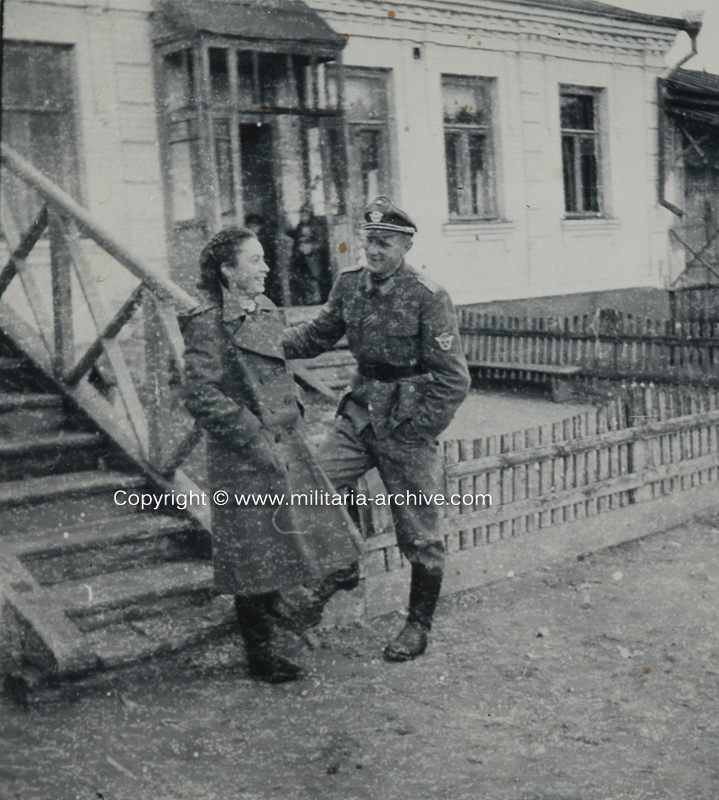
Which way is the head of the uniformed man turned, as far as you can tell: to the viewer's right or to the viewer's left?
to the viewer's left

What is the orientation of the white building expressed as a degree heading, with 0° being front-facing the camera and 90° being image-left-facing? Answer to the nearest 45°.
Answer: approximately 315°

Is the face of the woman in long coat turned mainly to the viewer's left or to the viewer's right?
to the viewer's right

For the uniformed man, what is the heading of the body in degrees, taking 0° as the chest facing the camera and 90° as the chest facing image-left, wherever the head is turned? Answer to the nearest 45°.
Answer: approximately 45°

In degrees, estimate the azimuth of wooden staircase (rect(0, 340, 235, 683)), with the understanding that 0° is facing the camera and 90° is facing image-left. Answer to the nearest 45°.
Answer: approximately 315°

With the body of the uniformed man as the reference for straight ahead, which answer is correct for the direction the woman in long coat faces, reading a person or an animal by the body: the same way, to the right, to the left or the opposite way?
to the left

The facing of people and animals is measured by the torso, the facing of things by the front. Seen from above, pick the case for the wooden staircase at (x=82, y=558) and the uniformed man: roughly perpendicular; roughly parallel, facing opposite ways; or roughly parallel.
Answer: roughly perpendicular
